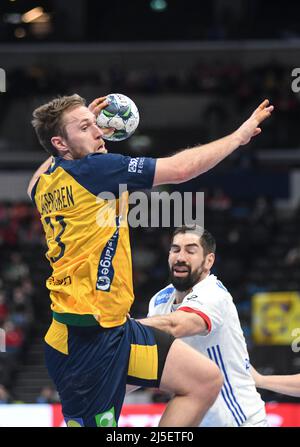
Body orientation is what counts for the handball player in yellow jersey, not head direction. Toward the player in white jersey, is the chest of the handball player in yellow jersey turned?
yes

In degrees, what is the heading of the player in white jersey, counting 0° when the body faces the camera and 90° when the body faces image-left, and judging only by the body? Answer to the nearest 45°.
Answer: approximately 45°

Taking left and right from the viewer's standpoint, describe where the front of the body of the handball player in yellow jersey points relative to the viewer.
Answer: facing away from the viewer and to the right of the viewer

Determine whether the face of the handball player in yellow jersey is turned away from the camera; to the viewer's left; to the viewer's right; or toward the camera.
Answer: to the viewer's right

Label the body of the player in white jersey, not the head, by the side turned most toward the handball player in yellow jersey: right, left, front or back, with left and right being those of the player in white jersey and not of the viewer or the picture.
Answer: front

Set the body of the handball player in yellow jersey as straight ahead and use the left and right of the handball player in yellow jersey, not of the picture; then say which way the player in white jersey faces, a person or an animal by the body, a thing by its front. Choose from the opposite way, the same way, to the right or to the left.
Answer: the opposite way
